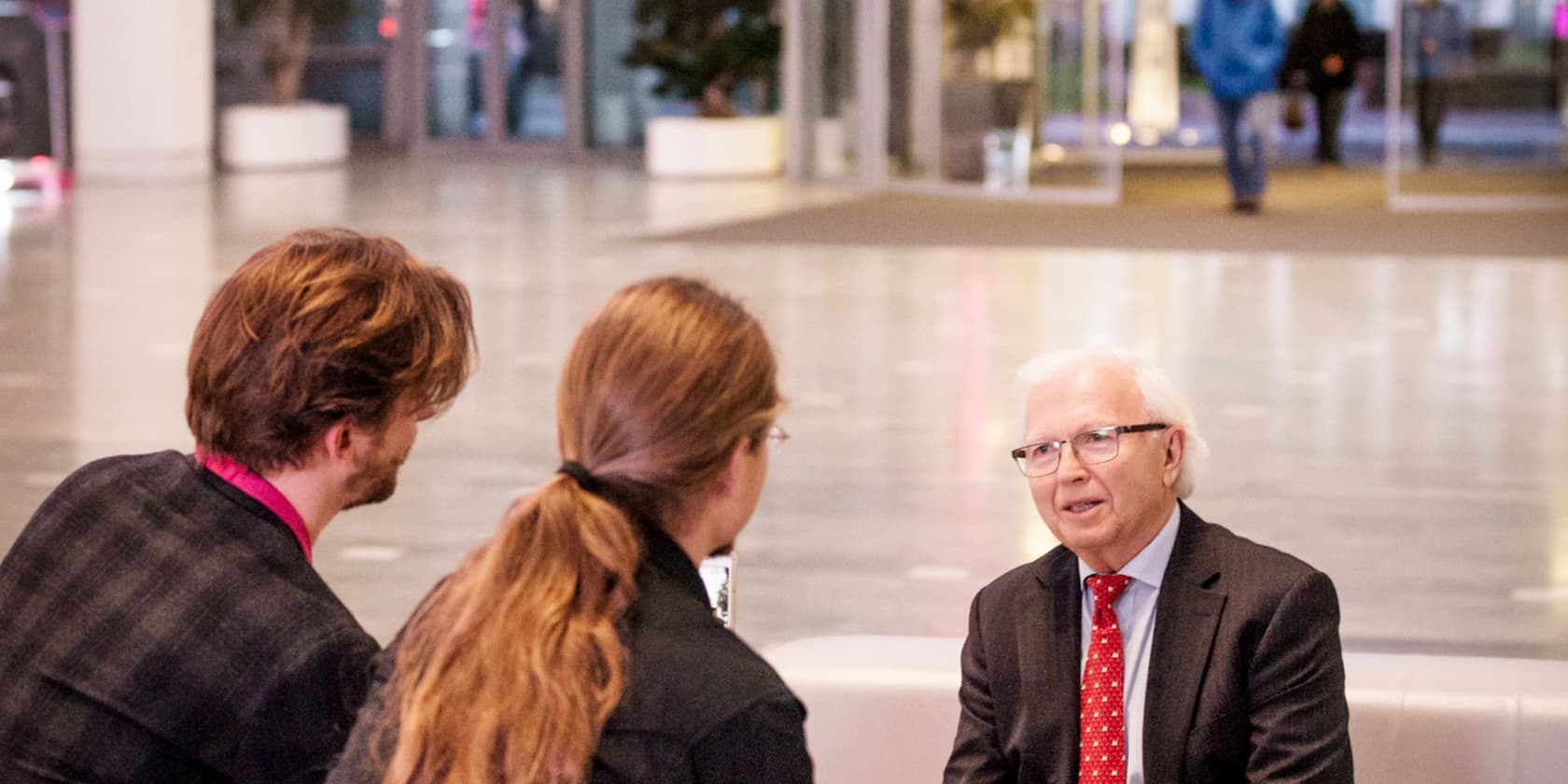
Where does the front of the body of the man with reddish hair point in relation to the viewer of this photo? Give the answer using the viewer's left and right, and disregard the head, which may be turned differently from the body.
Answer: facing away from the viewer and to the right of the viewer

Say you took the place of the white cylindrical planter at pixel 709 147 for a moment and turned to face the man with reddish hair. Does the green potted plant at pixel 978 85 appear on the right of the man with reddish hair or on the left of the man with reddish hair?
left

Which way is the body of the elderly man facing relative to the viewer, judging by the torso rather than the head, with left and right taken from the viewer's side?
facing the viewer and to the left of the viewer

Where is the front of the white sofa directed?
toward the camera

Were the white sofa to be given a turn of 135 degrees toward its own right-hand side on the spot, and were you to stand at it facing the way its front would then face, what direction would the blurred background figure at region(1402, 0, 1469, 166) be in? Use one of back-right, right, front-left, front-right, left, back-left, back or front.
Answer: front-right

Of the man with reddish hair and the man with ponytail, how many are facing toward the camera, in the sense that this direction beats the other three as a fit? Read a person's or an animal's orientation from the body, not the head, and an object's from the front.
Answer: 0

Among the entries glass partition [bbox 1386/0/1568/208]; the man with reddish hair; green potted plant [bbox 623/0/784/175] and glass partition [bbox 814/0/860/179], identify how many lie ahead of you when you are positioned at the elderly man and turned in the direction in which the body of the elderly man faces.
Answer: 1

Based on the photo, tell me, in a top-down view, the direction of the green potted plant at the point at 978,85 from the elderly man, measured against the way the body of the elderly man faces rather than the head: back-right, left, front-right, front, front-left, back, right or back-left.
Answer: back-right

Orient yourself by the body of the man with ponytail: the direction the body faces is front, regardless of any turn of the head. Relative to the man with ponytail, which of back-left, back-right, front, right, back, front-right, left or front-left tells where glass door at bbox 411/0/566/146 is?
front-left

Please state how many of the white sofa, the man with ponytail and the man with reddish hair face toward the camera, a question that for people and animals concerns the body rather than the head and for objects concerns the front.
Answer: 1

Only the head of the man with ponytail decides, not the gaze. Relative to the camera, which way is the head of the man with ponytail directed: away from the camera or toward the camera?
away from the camera

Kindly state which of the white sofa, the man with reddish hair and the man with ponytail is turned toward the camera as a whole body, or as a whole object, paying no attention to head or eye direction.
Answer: the white sofa

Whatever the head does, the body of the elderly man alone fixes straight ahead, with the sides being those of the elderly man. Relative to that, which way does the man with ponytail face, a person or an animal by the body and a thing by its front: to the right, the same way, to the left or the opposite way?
the opposite way

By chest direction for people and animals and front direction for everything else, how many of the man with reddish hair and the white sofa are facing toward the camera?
1

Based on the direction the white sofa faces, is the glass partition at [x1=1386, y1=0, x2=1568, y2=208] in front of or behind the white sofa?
behind

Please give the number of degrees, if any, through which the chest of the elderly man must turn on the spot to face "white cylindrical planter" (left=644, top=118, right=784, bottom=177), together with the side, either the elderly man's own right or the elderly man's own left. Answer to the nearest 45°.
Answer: approximately 135° to the elderly man's own right

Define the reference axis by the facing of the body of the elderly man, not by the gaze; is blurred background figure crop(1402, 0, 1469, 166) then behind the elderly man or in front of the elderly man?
behind

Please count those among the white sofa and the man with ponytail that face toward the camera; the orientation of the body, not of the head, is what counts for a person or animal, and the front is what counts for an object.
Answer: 1

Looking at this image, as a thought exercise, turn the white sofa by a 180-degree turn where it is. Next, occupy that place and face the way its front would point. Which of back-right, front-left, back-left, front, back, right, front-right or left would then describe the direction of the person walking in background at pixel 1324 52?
front

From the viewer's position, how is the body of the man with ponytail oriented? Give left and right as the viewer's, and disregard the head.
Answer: facing away from the viewer and to the right of the viewer

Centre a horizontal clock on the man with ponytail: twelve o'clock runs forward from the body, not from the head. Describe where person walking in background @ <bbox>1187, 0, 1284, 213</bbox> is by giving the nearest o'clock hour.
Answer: The person walking in background is roughly at 11 o'clock from the man with ponytail.

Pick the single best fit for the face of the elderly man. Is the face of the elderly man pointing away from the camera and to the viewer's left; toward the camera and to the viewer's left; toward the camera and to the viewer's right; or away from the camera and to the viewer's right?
toward the camera and to the viewer's left
